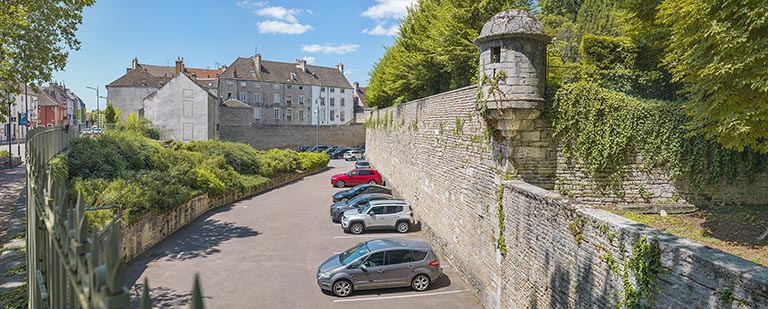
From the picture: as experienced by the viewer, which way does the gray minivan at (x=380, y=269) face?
facing to the left of the viewer

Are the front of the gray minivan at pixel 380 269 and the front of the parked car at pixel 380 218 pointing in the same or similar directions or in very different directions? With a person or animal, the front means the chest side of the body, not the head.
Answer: same or similar directions

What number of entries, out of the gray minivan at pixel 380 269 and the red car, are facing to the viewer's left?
2

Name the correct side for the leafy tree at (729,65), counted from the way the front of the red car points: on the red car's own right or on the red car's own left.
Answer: on the red car's own left

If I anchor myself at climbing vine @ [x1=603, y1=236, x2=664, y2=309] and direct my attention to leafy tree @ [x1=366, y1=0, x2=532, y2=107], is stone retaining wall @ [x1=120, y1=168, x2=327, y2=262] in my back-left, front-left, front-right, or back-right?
front-left

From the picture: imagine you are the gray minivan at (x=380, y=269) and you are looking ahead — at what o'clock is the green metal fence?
The green metal fence is roughly at 9 o'clock from the gray minivan.

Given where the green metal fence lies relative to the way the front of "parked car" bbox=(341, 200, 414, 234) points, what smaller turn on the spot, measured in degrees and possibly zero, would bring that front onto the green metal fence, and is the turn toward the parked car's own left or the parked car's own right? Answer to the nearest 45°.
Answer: approximately 90° to the parked car's own left

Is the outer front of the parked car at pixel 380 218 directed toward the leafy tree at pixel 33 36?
yes

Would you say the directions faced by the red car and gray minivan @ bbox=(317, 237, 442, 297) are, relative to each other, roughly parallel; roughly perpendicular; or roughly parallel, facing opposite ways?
roughly parallel

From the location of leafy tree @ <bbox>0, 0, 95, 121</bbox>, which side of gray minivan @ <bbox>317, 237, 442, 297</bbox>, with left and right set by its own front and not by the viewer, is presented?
front

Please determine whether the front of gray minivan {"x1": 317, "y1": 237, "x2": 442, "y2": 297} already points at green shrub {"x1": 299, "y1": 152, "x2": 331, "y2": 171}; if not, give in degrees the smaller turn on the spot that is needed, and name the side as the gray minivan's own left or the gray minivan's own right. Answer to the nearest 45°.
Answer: approximately 90° to the gray minivan's own right

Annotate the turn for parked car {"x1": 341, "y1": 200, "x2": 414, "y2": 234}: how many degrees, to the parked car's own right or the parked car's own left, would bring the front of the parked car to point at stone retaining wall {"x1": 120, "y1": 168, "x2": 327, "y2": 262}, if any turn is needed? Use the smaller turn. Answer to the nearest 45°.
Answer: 0° — it already faces it

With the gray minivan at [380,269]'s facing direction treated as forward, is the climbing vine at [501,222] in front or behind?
behind

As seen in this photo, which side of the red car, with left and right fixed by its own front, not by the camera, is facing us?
left

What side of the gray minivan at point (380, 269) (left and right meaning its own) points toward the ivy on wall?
back

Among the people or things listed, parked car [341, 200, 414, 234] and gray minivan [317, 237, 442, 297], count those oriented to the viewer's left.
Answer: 2

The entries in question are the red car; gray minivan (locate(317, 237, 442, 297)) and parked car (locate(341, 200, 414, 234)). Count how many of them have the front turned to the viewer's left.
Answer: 3

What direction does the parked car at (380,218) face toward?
to the viewer's left
